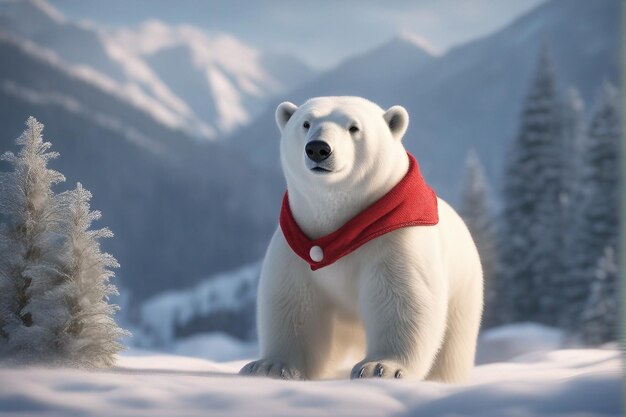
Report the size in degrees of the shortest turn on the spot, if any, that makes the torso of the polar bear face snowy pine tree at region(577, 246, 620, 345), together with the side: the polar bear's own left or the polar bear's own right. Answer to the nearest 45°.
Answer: approximately 180°

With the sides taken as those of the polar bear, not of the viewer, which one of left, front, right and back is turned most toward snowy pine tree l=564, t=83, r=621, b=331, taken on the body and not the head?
back

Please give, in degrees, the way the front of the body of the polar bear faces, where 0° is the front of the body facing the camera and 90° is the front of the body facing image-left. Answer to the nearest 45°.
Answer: approximately 45°

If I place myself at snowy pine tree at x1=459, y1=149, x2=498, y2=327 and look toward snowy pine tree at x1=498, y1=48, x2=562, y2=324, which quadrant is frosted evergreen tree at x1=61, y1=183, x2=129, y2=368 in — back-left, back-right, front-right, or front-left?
back-right

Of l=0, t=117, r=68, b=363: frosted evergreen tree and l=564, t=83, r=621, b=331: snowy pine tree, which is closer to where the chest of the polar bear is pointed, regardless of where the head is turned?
the frosted evergreen tree

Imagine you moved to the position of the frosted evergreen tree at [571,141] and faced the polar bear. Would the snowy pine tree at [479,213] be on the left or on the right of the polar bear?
right

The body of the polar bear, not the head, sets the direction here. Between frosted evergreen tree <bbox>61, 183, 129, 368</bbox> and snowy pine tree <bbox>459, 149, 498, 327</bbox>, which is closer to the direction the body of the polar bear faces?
the frosted evergreen tree

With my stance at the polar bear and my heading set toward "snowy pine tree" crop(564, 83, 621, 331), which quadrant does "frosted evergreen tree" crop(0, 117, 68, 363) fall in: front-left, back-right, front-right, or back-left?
back-left

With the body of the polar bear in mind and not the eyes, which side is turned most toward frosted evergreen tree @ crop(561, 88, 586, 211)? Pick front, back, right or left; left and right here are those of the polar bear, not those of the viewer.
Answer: back

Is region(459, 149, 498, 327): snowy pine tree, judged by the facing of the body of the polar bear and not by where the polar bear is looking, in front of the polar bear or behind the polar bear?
behind
